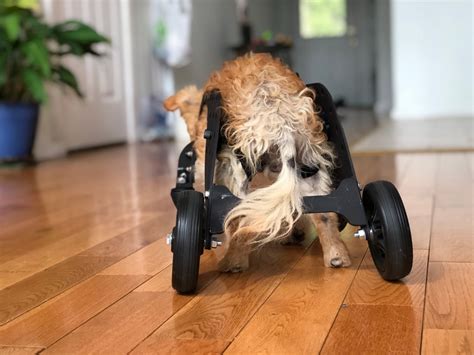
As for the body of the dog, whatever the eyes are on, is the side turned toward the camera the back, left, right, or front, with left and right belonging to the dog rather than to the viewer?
back

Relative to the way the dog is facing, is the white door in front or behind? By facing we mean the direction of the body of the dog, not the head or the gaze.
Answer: in front

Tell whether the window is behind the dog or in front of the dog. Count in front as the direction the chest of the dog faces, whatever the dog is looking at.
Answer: in front
